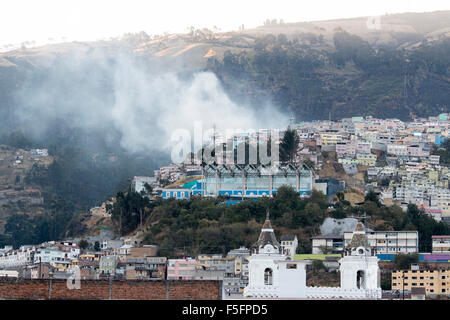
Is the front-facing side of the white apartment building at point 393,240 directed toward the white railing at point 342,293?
yes

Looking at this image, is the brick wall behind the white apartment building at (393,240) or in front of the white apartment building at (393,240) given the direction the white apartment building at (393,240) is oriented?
in front

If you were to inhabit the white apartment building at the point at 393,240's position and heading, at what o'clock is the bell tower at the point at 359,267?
The bell tower is roughly at 12 o'clock from the white apartment building.

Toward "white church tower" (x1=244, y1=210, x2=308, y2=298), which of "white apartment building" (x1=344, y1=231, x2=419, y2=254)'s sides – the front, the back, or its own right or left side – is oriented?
front

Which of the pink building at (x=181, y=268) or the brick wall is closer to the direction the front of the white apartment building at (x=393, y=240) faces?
the brick wall

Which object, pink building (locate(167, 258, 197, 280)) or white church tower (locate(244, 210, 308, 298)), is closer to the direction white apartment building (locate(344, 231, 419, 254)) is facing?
the white church tower

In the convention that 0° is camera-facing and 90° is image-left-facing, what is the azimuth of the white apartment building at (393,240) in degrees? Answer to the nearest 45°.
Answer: approximately 0°
